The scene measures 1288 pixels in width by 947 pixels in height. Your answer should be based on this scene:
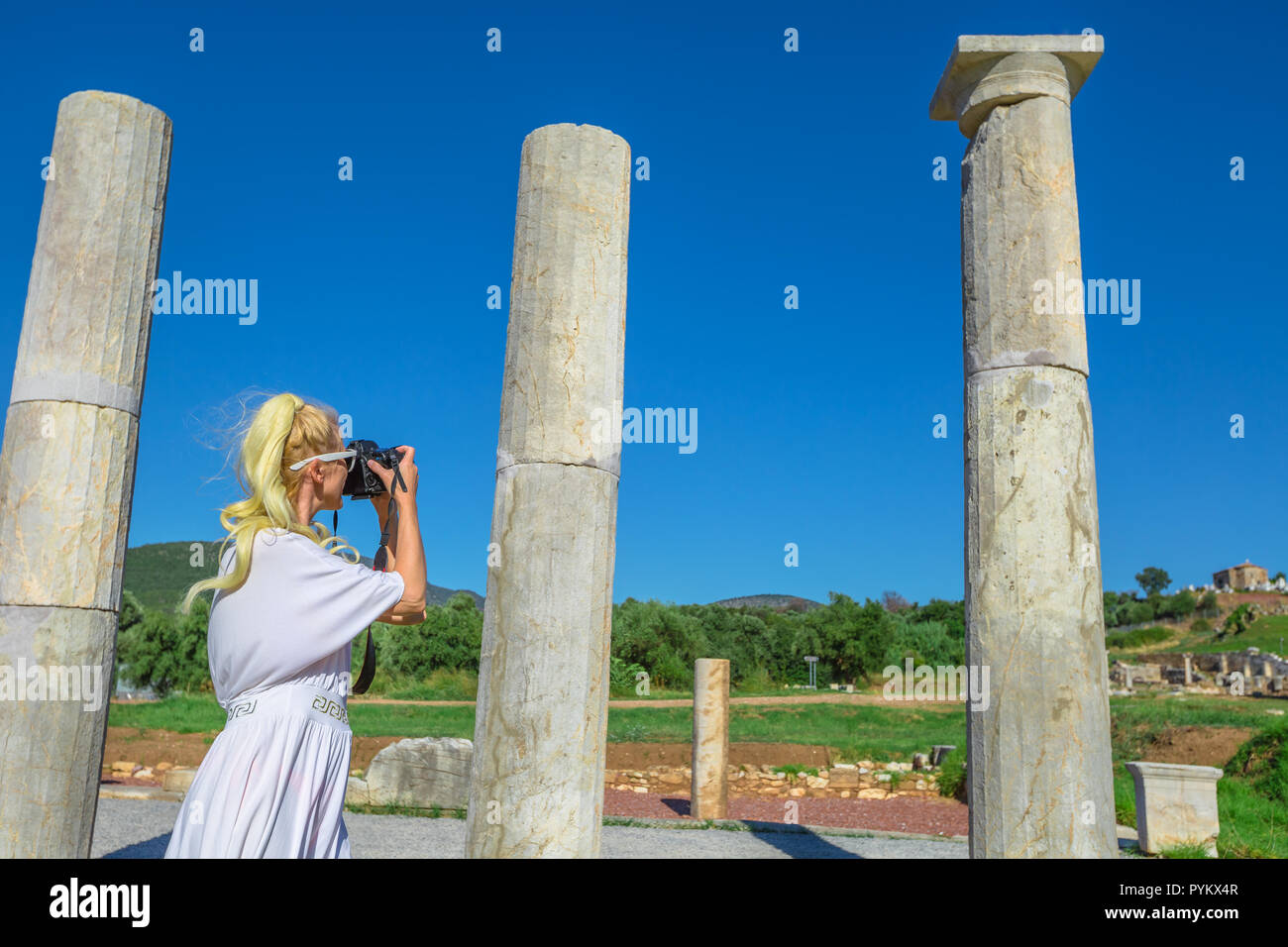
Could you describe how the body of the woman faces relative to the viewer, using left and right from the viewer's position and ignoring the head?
facing away from the viewer and to the right of the viewer

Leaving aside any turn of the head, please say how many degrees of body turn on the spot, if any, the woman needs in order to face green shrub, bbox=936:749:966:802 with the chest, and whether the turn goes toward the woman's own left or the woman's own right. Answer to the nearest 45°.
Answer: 0° — they already face it

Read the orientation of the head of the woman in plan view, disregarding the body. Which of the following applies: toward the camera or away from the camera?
away from the camera

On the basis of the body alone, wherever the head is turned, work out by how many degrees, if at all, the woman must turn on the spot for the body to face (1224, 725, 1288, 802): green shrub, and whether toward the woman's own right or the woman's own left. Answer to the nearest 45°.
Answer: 0° — they already face it

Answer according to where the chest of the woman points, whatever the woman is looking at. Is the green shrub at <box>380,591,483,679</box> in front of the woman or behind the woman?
in front

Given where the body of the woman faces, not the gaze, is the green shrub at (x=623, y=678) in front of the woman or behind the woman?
in front

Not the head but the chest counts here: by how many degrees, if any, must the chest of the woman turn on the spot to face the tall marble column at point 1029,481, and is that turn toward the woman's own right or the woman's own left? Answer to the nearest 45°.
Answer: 0° — they already face it
